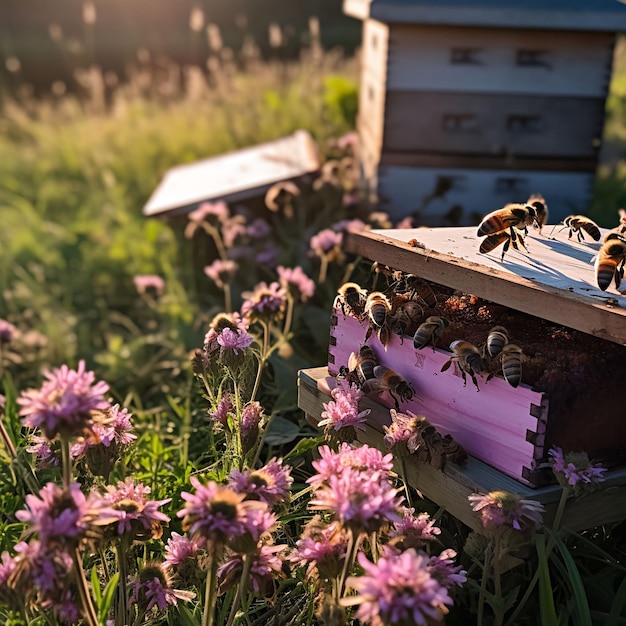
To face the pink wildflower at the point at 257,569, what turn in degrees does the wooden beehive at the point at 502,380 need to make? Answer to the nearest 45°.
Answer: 0° — it already faces it

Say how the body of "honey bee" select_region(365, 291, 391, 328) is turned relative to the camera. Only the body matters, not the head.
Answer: away from the camera

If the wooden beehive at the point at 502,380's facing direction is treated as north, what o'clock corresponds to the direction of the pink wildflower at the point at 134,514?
The pink wildflower is roughly at 12 o'clock from the wooden beehive.

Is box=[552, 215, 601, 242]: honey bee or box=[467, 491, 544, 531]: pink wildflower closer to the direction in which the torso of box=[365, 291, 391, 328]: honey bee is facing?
the honey bee

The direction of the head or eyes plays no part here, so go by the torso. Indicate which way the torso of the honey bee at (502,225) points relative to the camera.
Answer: to the viewer's right

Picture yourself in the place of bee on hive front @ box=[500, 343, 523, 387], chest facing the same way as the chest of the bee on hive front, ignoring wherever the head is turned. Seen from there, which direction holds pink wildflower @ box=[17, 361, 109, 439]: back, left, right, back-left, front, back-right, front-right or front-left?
back-left

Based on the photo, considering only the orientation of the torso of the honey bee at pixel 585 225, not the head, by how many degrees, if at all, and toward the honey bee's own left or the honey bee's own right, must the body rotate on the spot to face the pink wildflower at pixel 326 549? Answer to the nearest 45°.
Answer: approximately 90° to the honey bee's own left

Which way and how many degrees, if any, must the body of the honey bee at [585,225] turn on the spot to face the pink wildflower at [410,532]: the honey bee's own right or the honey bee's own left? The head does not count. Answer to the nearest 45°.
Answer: approximately 90° to the honey bee's own left

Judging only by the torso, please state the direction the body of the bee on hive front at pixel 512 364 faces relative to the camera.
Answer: away from the camera

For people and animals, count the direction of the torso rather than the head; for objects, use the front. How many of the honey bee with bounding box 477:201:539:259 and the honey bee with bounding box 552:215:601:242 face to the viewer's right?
1

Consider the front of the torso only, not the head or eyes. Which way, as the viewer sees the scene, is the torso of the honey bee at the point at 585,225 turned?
to the viewer's left
